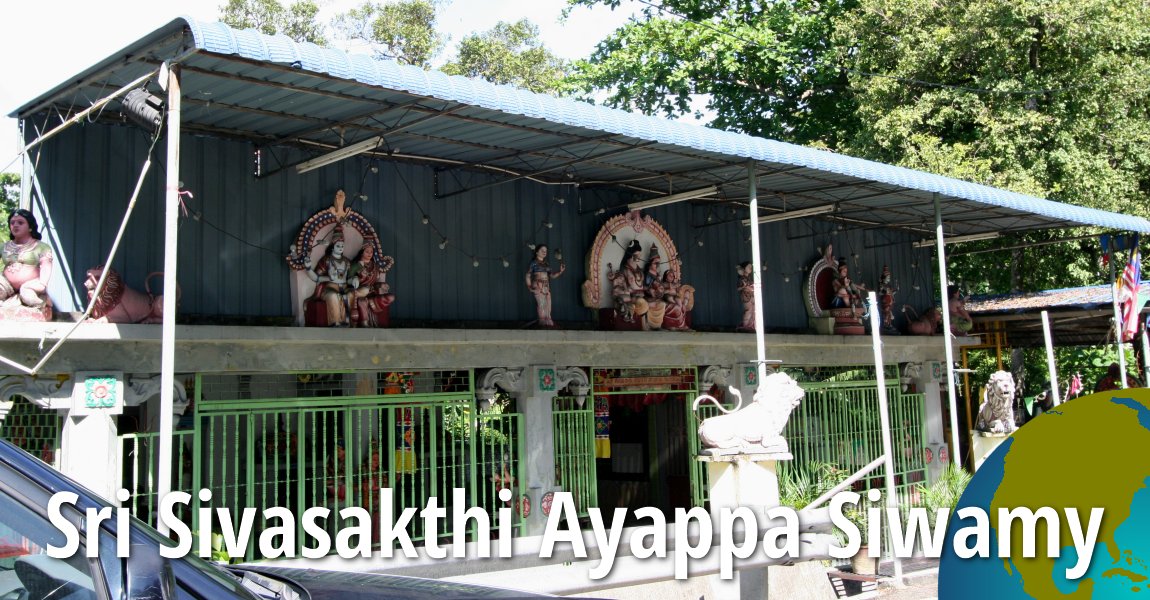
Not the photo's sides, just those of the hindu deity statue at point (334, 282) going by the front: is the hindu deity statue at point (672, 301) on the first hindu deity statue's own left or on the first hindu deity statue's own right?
on the first hindu deity statue's own left

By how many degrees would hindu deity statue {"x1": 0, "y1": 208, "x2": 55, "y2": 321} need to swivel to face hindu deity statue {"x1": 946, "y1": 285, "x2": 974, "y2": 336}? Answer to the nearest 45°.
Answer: approximately 135° to its left

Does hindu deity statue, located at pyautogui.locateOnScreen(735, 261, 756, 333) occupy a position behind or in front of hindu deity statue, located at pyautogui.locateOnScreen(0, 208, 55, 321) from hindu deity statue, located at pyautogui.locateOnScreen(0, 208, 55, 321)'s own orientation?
behind

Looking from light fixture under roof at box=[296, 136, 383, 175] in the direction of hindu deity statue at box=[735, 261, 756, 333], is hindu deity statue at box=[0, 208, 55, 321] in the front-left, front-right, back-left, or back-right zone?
back-left

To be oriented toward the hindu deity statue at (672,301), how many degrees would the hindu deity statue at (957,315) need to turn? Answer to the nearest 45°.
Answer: approximately 90° to its right

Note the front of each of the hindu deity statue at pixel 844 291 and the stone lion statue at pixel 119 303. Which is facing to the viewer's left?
the stone lion statue

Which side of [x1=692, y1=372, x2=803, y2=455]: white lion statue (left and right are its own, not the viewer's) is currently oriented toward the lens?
right

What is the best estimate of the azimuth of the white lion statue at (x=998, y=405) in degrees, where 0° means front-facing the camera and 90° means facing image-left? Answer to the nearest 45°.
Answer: approximately 315°

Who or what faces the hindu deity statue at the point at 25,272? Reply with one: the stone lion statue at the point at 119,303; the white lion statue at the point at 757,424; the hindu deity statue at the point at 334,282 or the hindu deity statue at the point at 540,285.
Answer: the stone lion statue

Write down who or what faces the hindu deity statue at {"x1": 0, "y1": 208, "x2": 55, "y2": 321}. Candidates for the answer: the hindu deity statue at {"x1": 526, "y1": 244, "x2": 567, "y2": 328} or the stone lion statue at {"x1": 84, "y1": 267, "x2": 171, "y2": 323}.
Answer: the stone lion statue

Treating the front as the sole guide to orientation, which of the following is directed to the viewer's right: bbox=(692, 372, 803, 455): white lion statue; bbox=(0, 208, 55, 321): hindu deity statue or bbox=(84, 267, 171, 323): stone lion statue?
the white lion statue
